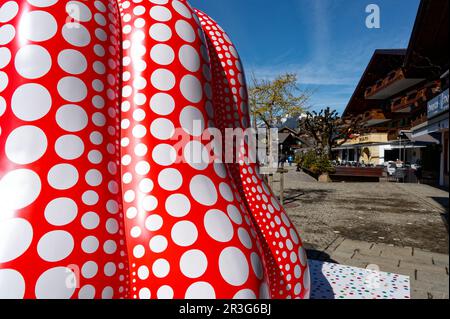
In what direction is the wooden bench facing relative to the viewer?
toward the camera

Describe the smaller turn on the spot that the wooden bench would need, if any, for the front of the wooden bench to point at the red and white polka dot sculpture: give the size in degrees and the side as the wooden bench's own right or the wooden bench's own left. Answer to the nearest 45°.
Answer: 0° — it already faces it

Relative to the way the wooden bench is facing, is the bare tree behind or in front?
behind

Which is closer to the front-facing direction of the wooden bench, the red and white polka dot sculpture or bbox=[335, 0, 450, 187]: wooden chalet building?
the red and white polka dot sculpture

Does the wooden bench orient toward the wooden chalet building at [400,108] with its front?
no
